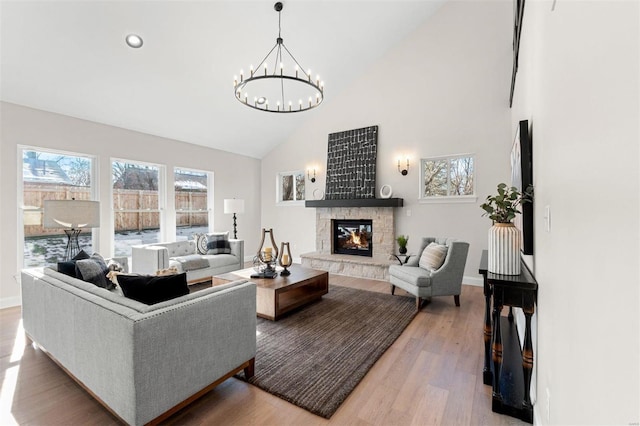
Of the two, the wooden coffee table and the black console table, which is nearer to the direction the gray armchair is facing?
the wooden coffee table

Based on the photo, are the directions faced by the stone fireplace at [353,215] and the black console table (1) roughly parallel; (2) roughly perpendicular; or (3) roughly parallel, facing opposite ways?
roughly perpendicular

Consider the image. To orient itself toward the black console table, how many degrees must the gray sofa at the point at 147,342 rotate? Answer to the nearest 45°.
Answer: approximately 90° to its right

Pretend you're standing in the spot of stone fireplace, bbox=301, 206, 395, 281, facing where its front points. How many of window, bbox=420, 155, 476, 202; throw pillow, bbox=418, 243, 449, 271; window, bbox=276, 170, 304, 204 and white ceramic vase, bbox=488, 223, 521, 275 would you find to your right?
1

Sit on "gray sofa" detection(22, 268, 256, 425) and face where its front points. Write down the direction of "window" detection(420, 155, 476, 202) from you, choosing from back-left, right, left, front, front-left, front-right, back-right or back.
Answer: front-right

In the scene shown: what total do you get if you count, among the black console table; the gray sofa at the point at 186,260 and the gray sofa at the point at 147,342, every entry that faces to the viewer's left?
1

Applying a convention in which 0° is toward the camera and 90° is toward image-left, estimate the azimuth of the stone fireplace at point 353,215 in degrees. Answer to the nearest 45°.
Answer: approximately 45°

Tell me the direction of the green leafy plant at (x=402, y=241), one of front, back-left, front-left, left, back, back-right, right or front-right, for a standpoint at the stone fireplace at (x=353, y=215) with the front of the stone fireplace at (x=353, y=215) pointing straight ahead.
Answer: left

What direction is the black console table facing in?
to the viewer's left

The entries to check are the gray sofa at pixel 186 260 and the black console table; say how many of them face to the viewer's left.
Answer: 1

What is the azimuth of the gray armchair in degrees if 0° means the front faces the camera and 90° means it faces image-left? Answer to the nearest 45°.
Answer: approximately 45°

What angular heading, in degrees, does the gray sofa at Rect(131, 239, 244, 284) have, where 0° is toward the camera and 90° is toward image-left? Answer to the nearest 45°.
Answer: approximately 315°

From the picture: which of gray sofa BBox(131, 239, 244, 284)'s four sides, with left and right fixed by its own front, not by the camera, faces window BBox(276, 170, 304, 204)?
left

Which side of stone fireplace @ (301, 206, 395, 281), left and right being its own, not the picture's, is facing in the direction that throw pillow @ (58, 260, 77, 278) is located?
front

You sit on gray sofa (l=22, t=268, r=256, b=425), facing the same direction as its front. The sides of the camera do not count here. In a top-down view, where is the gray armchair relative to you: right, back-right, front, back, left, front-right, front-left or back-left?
front-right
